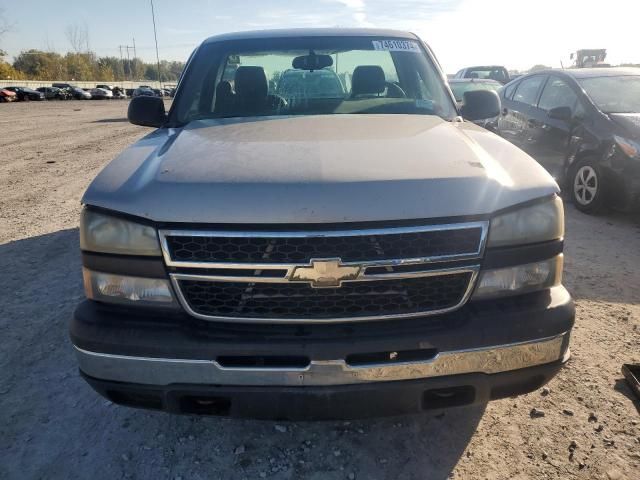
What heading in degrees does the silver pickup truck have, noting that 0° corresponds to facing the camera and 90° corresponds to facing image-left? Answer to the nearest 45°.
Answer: approximately 0°
